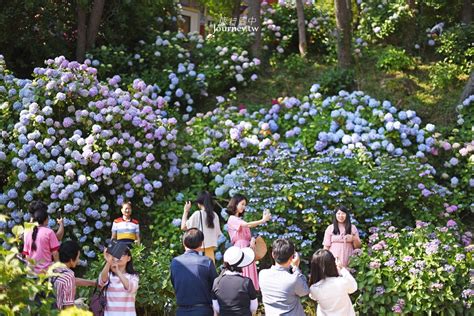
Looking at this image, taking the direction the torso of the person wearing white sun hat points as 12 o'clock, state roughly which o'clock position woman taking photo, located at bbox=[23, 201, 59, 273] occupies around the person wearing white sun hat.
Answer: The woman taking photo is roughly at 10 o'clock from the person wearing white sun hat.

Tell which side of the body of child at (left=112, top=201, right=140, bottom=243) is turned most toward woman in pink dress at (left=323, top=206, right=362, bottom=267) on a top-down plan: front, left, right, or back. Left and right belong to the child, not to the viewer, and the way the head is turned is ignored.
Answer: left

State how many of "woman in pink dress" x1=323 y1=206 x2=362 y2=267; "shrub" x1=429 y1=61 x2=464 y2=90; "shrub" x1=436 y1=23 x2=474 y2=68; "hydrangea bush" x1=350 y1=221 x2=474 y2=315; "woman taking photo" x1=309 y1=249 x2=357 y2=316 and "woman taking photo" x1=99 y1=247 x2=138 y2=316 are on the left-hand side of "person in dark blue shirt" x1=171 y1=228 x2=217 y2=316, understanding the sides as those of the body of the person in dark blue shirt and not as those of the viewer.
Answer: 1

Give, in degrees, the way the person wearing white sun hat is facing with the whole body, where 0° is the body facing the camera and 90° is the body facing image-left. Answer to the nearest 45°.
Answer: approximately 180°

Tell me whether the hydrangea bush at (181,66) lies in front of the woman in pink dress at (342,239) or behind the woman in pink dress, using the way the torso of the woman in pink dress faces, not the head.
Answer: behind

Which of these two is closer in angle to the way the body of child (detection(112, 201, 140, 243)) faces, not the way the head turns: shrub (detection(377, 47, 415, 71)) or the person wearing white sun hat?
the person wearing white sun hat

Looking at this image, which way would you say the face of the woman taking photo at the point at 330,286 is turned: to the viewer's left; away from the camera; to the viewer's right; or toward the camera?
away from the camera

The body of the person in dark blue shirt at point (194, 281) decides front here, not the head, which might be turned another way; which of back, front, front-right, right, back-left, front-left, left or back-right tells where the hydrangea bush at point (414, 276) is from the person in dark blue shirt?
front-right

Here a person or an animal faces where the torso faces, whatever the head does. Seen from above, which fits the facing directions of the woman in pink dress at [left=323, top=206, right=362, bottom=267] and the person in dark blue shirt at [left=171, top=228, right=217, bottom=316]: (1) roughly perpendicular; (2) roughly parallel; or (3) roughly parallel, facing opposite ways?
roughly parallel, facing opposite ways

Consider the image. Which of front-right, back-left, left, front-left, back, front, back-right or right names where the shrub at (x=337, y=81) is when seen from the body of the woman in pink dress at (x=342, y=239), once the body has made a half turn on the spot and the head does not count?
front

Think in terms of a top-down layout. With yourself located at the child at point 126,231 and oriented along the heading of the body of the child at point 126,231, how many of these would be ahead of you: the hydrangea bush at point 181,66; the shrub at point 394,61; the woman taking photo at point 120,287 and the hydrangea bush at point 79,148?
1

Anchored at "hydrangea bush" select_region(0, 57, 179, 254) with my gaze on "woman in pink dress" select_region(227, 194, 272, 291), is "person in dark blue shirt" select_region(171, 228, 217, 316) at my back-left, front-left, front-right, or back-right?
front-right

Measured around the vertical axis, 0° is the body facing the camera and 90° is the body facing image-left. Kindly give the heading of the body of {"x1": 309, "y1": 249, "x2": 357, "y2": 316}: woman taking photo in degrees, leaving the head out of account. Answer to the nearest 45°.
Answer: approximately 225°
